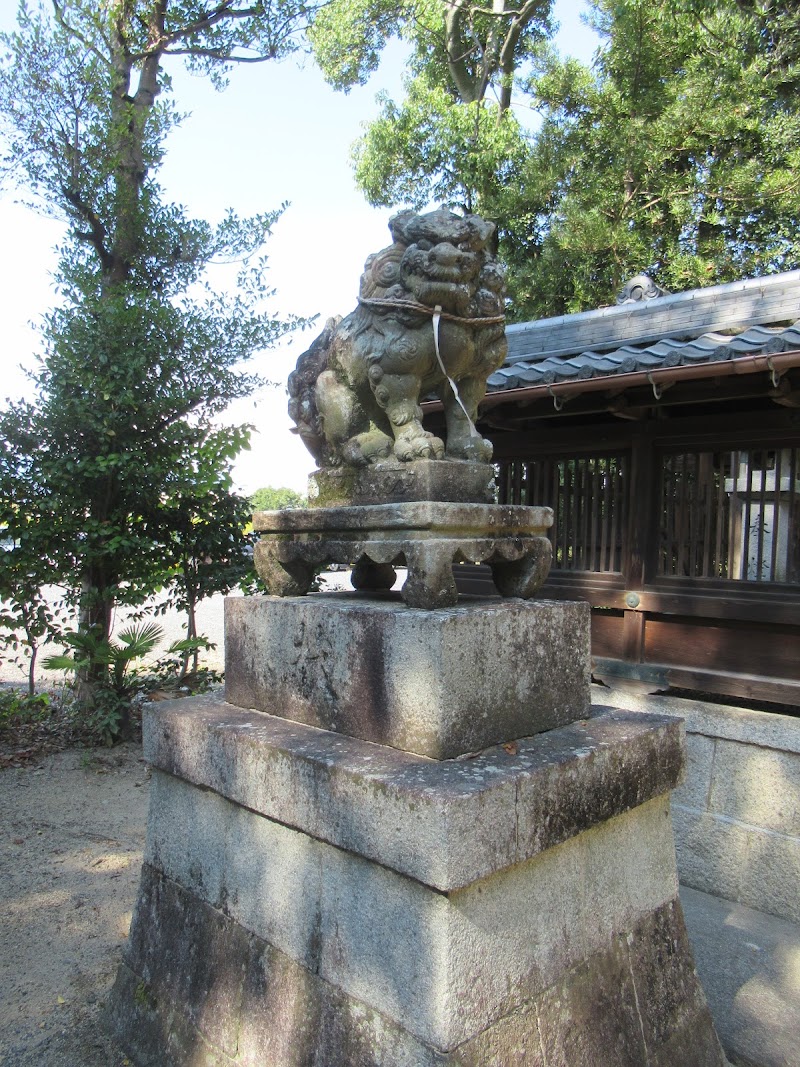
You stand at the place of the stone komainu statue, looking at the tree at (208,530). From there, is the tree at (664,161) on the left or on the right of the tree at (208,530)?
right

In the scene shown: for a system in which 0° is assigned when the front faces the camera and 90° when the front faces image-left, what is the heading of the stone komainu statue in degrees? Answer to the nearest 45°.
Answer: approximately 315°

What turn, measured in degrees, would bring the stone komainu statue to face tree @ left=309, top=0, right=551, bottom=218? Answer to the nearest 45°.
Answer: approximately 135° to its left

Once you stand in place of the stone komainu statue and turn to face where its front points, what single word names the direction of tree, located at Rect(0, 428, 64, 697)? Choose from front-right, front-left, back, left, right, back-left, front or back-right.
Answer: back

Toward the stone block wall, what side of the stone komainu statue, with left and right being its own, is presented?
left

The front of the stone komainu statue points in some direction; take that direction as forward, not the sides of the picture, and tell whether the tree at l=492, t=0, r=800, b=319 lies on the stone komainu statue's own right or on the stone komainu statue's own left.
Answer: on the stone komainu statue's own left
